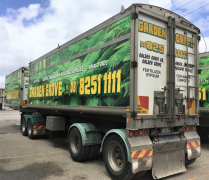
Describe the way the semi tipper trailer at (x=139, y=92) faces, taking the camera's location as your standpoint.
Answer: facing away from the viewer and to the left of the viewer

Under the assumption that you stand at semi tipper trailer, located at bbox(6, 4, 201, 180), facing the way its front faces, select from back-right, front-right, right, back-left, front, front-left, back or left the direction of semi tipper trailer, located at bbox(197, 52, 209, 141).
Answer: right
